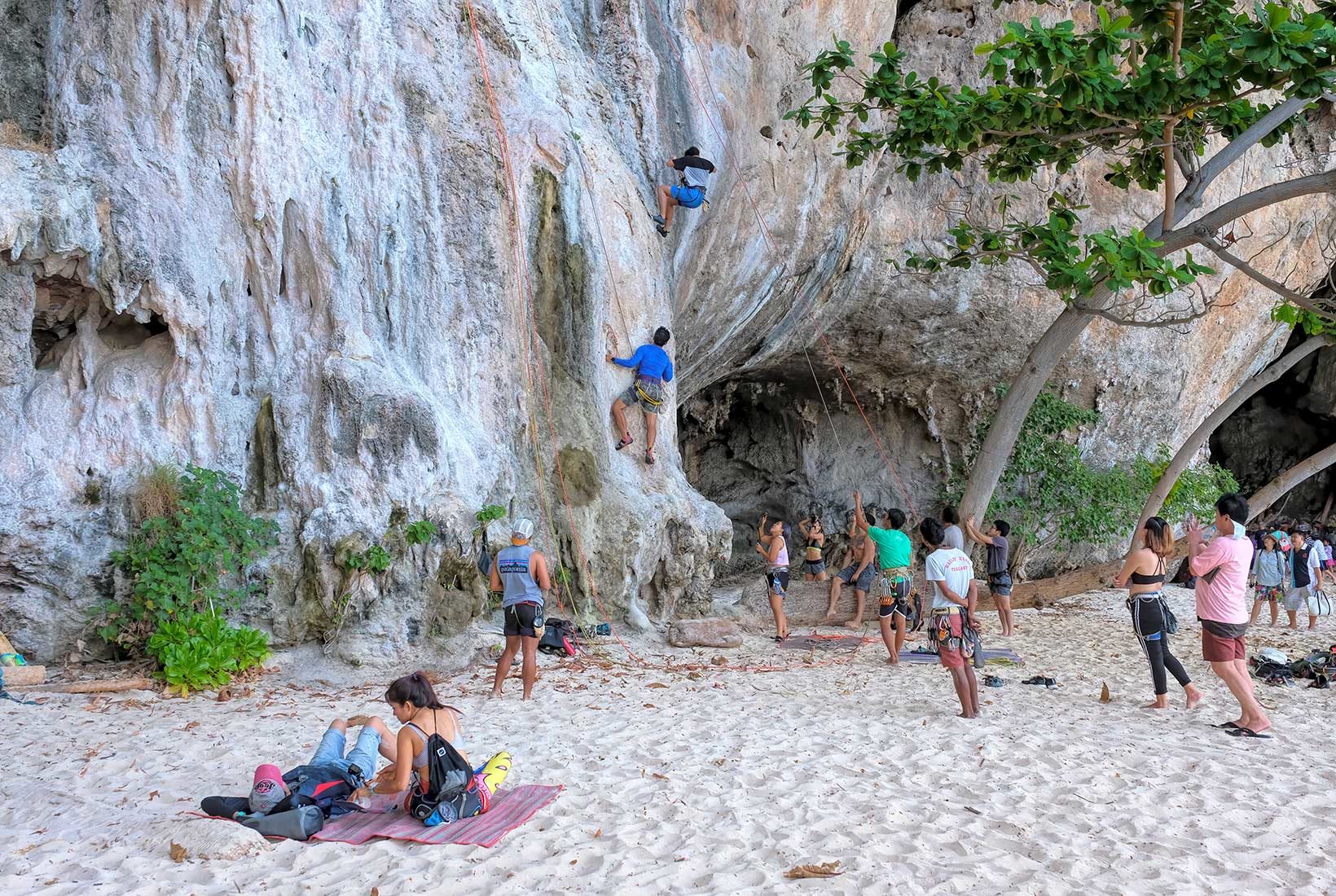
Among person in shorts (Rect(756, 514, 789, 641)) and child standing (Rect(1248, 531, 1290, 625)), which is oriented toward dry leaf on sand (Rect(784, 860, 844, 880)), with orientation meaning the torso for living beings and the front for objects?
the child standing

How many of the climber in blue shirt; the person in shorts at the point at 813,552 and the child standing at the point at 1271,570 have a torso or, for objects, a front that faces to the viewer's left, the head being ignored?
0

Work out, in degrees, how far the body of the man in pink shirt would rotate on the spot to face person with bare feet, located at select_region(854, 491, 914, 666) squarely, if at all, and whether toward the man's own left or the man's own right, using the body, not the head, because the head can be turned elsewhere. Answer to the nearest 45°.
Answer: approximately 45° to the man's own right

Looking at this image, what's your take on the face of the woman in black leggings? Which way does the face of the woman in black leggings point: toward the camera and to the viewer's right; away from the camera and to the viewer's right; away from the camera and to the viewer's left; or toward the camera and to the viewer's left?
away from the camera and to the viewer's left

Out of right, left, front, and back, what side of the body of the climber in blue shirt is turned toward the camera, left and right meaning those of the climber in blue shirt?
back

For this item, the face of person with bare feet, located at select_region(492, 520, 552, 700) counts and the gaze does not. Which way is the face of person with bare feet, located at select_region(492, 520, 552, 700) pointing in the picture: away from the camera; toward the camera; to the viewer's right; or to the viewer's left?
away from the camera

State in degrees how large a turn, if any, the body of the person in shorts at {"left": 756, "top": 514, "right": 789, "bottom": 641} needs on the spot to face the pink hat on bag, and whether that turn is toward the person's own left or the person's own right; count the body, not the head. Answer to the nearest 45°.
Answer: approximately 90° to the person's own left

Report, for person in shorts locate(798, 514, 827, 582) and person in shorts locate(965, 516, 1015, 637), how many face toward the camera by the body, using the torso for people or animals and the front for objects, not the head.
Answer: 1

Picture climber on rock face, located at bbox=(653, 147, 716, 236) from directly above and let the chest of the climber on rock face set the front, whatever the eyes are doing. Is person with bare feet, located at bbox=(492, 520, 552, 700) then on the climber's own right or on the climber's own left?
on the climber's own left

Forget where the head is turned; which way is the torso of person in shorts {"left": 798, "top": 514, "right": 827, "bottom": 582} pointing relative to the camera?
toward the camera

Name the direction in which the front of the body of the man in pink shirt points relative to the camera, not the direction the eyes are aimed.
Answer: to the viewer's left

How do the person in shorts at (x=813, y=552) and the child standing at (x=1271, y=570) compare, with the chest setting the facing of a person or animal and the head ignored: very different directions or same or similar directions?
same or similar directions

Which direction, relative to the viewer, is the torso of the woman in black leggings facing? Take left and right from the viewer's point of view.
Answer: facing away from the viewer and to the left of the viewer

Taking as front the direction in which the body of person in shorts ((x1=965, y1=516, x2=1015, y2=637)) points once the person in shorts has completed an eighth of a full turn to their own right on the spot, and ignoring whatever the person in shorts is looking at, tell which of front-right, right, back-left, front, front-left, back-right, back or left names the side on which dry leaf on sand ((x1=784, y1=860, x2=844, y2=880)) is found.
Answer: back-left
